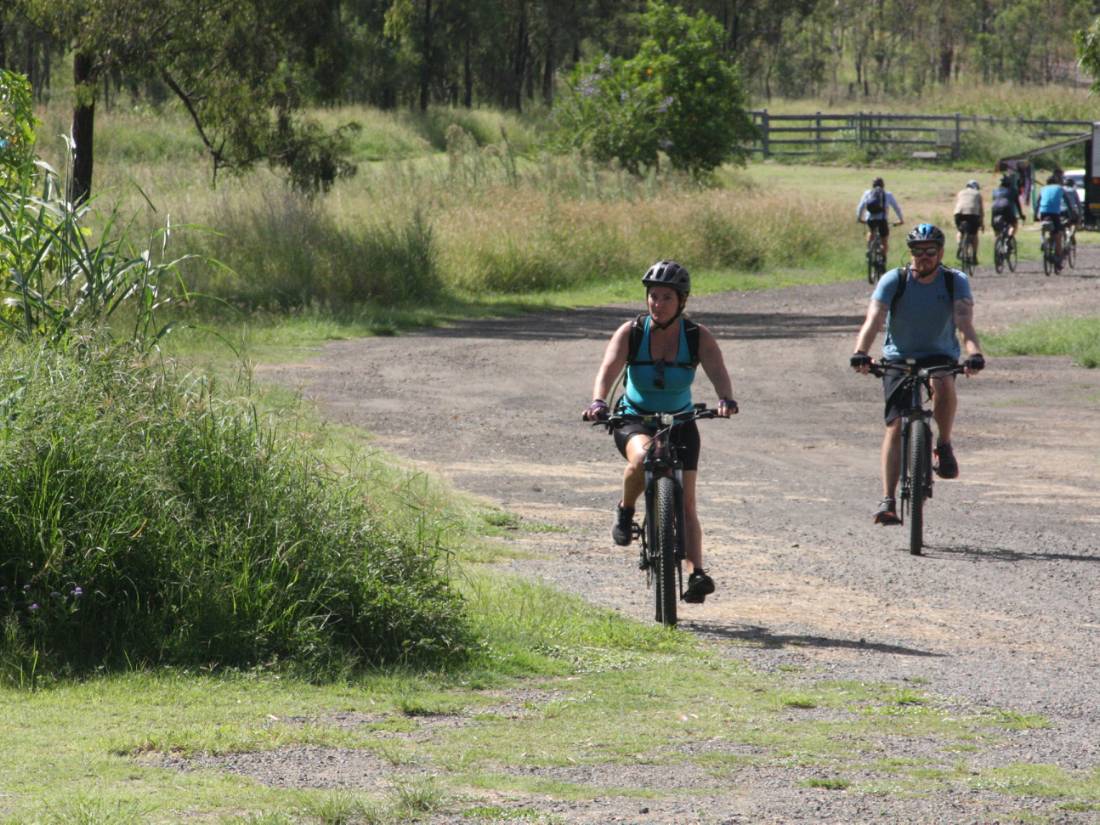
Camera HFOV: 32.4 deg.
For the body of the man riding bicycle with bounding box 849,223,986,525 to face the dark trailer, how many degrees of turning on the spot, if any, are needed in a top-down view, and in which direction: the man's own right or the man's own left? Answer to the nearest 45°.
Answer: approximately 180°

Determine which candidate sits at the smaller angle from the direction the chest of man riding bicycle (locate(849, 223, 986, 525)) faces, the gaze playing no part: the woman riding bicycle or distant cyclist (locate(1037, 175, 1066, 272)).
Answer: the woman riding bicycle

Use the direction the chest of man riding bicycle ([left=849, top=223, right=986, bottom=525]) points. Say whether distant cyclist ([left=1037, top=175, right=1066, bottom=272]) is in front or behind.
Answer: behind

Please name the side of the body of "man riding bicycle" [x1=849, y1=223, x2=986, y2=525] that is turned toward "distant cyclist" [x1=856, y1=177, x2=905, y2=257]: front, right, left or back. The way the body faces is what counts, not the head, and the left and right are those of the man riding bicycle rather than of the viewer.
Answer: back

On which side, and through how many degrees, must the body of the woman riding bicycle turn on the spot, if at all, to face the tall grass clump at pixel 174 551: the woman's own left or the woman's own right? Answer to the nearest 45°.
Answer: approximately 45° to the woman's own right

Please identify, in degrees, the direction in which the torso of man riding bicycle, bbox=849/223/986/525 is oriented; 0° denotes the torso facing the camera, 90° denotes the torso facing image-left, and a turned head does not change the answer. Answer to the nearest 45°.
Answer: approximately 0°

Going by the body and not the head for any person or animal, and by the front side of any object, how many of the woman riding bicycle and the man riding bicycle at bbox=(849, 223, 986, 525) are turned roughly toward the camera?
2

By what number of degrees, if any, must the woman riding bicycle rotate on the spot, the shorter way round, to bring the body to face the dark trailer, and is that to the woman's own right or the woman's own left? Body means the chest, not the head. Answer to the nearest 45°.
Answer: approximately 180°
